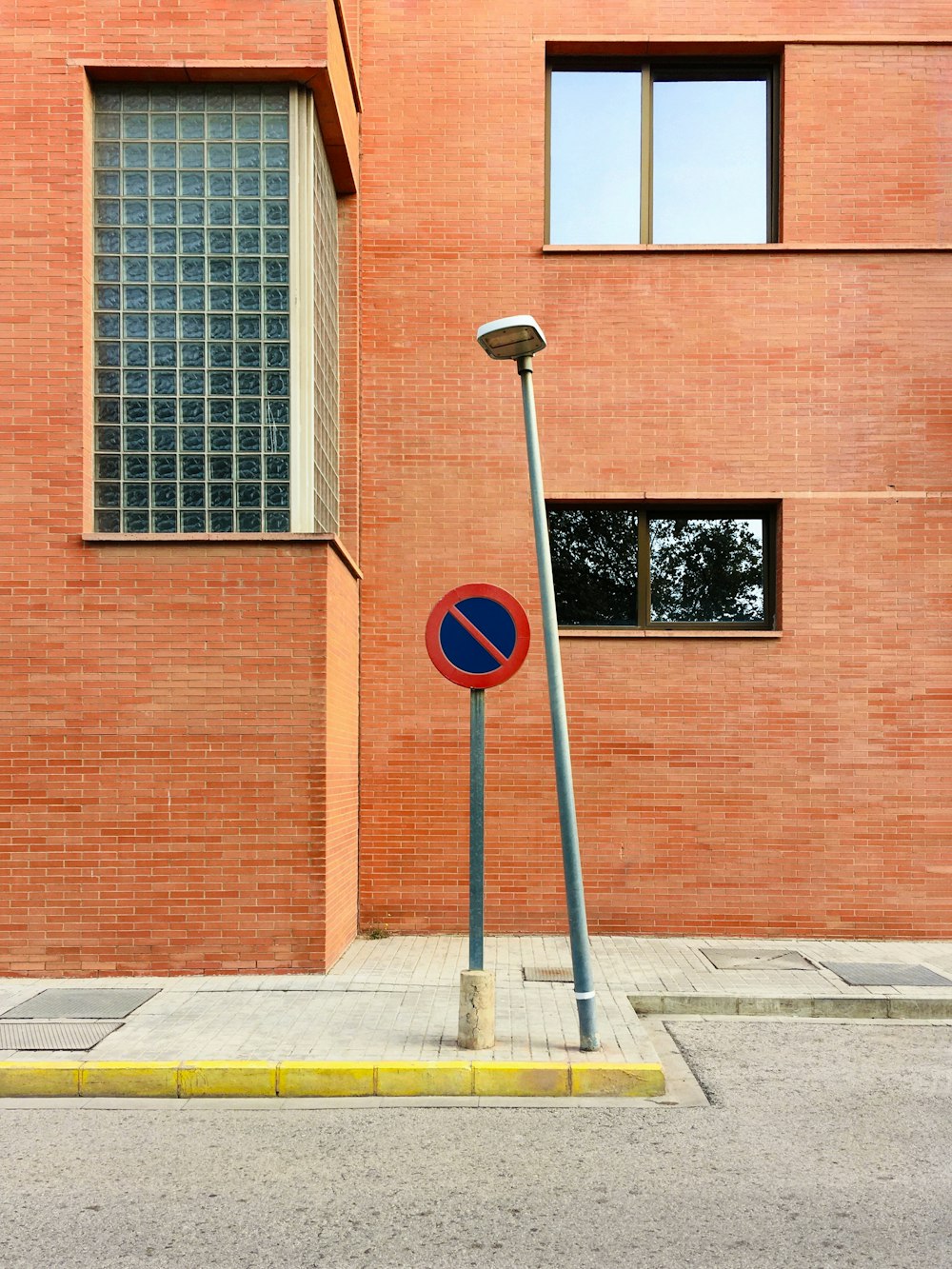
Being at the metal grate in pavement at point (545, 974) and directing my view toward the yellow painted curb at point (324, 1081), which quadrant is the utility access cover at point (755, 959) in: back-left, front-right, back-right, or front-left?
back-left

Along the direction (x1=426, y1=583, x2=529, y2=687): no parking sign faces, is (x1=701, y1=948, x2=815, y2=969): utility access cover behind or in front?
behind

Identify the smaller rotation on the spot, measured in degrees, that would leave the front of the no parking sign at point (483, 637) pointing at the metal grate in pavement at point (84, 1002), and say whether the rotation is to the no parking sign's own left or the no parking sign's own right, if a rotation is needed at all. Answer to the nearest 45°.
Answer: approximately 90° to the no parking sign's own right

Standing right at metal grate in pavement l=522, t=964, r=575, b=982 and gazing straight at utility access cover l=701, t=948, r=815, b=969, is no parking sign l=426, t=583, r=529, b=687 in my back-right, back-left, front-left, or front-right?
back-right

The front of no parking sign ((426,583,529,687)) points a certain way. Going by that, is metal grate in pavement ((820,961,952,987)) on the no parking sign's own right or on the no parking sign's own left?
on the no parking sign's own left

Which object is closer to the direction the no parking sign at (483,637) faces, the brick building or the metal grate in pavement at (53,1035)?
the metal grate in pavement

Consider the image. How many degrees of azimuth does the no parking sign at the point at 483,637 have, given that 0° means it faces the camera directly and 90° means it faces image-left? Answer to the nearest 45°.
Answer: approximately 0°

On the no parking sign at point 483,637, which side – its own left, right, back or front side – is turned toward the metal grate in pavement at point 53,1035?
right
